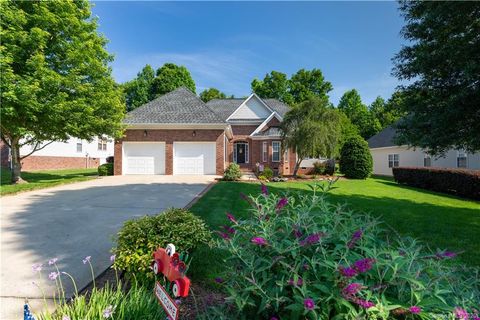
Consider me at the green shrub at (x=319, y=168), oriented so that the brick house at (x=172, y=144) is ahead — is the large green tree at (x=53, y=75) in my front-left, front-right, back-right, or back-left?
front-left

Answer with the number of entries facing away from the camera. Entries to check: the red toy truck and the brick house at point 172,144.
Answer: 0

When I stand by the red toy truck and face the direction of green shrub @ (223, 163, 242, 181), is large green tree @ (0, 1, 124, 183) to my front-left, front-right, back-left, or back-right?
front-left

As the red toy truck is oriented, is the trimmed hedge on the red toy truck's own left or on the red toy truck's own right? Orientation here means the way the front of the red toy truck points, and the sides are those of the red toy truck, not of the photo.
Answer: on the red toy truck's own left

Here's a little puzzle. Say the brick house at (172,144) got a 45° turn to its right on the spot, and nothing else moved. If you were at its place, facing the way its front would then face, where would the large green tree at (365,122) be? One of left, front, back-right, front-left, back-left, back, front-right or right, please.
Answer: back

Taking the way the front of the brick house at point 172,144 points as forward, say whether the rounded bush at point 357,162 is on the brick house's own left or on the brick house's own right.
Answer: on the brick house's own left

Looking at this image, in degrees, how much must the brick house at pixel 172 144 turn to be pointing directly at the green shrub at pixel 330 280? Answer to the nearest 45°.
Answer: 0° — it already faces it

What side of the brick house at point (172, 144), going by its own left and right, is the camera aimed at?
front

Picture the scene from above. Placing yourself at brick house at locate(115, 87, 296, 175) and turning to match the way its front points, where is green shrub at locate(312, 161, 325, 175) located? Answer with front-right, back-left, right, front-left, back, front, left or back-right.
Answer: left

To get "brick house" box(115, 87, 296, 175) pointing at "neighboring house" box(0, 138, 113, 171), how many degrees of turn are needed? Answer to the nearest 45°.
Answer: approximately 135° to its right
